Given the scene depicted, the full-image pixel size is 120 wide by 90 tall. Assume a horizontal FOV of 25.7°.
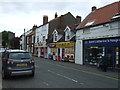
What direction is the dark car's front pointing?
away from the camera
